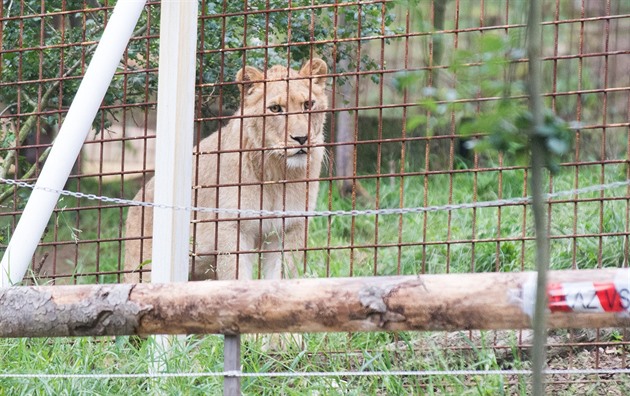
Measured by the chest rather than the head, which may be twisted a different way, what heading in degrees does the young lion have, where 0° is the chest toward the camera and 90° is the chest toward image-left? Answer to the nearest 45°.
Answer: approximately 315°

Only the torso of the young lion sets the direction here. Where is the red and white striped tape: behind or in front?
in front

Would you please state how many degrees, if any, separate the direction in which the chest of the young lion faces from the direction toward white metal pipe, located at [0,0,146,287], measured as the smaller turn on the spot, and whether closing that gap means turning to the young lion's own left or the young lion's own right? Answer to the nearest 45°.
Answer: approximately 90° to the young lion's own right

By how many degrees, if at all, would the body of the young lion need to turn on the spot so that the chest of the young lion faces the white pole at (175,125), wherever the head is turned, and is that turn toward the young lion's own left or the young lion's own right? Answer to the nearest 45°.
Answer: approximately 45° to the young lion's own right

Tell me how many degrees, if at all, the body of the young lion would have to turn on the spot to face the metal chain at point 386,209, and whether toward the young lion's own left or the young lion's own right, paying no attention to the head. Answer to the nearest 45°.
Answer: approximately 45° to the young lion's own right
